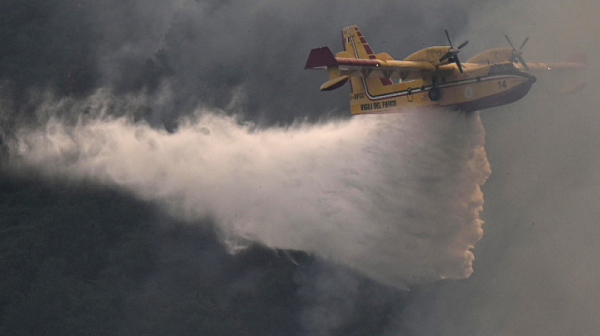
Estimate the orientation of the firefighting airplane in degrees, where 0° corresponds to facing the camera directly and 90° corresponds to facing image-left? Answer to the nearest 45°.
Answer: approximately 315°
